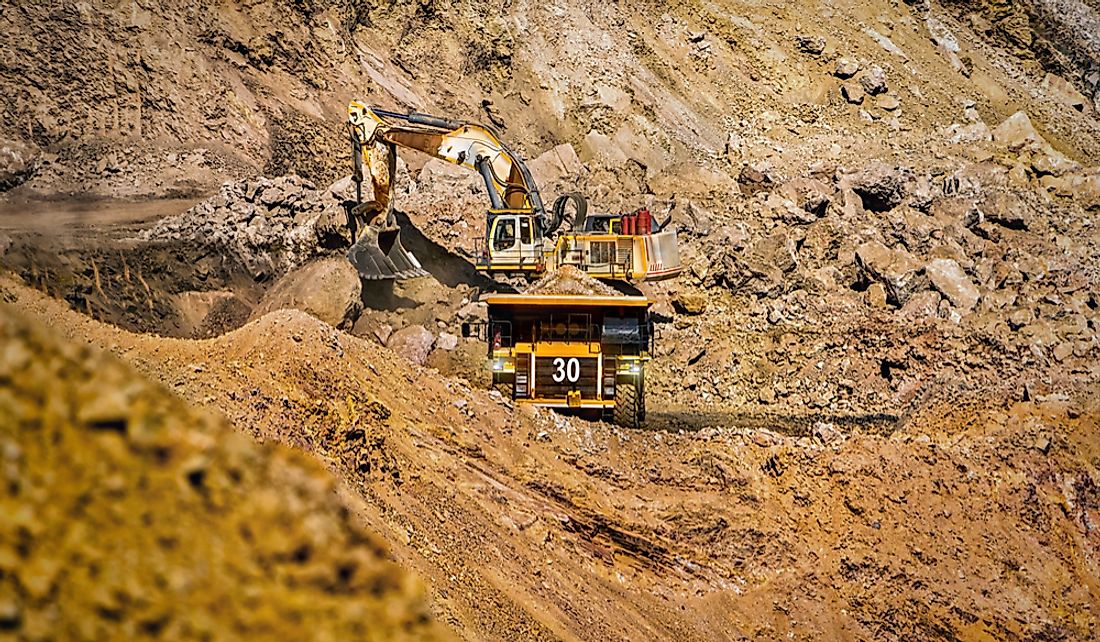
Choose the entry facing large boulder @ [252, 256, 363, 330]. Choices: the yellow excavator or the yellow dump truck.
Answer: the yellow excavator

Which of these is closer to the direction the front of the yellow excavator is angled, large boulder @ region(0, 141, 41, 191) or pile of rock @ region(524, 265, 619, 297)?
the large boulder

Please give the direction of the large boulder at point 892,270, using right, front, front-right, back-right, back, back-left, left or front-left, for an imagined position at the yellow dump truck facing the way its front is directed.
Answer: back-left

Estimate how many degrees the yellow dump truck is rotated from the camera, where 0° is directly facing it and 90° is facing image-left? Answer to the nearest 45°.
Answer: approximately 0°

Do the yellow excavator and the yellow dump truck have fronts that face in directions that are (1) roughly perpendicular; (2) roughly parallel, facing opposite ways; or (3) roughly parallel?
roughly perpendicular

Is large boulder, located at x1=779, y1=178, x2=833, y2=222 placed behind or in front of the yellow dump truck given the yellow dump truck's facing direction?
behind

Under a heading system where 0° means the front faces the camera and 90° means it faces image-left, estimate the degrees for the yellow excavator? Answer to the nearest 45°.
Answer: approximately 90°

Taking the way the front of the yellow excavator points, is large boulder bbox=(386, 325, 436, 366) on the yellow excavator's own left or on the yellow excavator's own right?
on the yellow excavator's own left

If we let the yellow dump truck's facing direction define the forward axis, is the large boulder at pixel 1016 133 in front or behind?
behind

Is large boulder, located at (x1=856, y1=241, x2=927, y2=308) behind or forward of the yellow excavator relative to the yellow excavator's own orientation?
behind

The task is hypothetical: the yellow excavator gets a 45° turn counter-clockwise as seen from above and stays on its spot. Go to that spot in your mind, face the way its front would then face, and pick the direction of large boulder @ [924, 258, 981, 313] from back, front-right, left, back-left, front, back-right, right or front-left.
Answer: back-left
